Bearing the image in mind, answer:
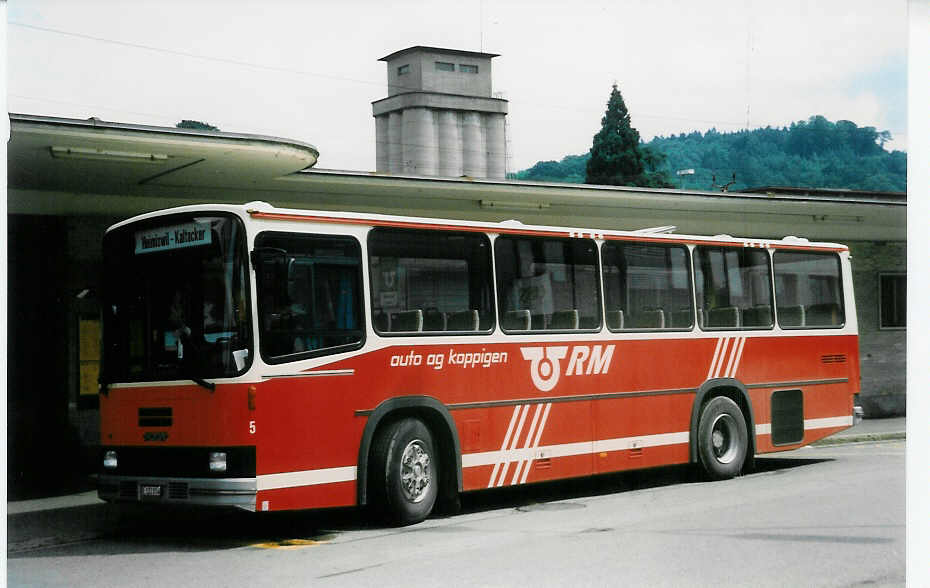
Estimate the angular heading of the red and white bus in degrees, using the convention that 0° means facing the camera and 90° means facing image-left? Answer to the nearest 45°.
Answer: approximately 45°
